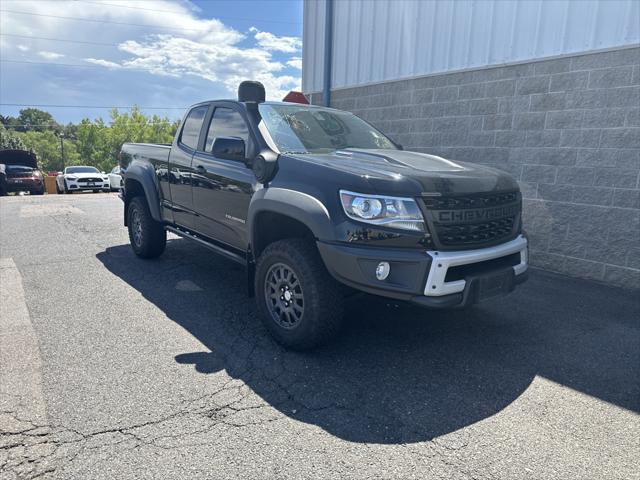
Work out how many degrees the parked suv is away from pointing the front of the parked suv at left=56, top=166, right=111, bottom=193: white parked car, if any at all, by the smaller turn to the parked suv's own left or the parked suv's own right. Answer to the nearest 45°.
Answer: approximately 90° to the parked suv's own left

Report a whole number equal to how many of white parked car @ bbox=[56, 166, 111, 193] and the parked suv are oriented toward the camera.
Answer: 2

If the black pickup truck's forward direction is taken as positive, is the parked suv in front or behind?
behind

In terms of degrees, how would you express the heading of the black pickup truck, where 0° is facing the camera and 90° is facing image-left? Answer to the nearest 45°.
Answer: approximately 315°

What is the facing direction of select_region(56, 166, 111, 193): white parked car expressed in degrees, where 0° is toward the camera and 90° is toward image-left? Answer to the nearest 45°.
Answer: approximately 0°

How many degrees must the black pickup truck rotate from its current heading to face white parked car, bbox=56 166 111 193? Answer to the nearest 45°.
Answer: approximately 180°

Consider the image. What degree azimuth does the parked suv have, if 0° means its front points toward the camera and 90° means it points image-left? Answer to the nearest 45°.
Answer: approximately 0°

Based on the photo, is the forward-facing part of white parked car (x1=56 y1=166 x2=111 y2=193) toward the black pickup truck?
yes
